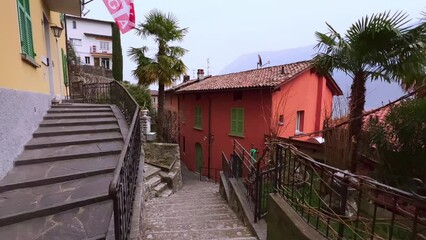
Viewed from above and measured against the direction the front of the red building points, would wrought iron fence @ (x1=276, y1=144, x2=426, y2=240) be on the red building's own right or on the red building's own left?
on the red building's own left

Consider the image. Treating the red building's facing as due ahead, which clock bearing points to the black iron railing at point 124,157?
The black iron railing is roughly at 11 o'clock from the red building.

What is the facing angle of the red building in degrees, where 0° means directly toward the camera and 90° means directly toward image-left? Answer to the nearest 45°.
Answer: approximately 45°

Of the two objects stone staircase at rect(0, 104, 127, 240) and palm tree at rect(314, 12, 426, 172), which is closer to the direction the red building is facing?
the stone staircase

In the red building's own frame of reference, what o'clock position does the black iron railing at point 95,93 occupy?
The black iron railing is roughly at 1 o'clock from the red building.
